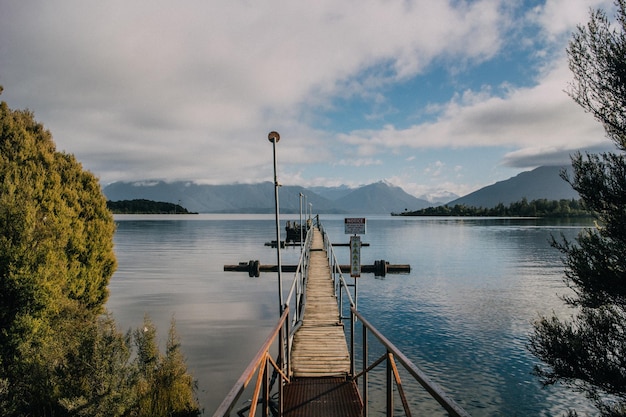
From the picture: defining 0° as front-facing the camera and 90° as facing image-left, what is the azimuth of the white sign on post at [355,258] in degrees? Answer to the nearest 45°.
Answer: approximately 0°
